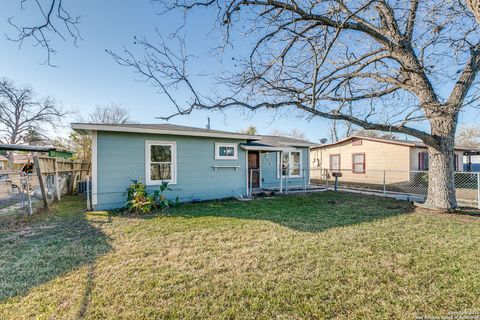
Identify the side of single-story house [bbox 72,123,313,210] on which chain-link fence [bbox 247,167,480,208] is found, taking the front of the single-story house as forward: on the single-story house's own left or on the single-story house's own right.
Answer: on the single-story house's own left

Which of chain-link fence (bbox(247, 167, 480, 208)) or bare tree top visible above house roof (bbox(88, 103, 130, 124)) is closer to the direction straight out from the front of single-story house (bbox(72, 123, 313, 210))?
the chain-link fence

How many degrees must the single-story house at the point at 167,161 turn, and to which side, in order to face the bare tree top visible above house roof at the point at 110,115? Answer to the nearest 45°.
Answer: approximately 135° to its left

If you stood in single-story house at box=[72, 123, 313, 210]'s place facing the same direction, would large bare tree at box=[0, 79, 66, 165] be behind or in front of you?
behind

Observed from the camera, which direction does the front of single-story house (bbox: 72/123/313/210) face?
facing the viewer and to the right of the viewer
